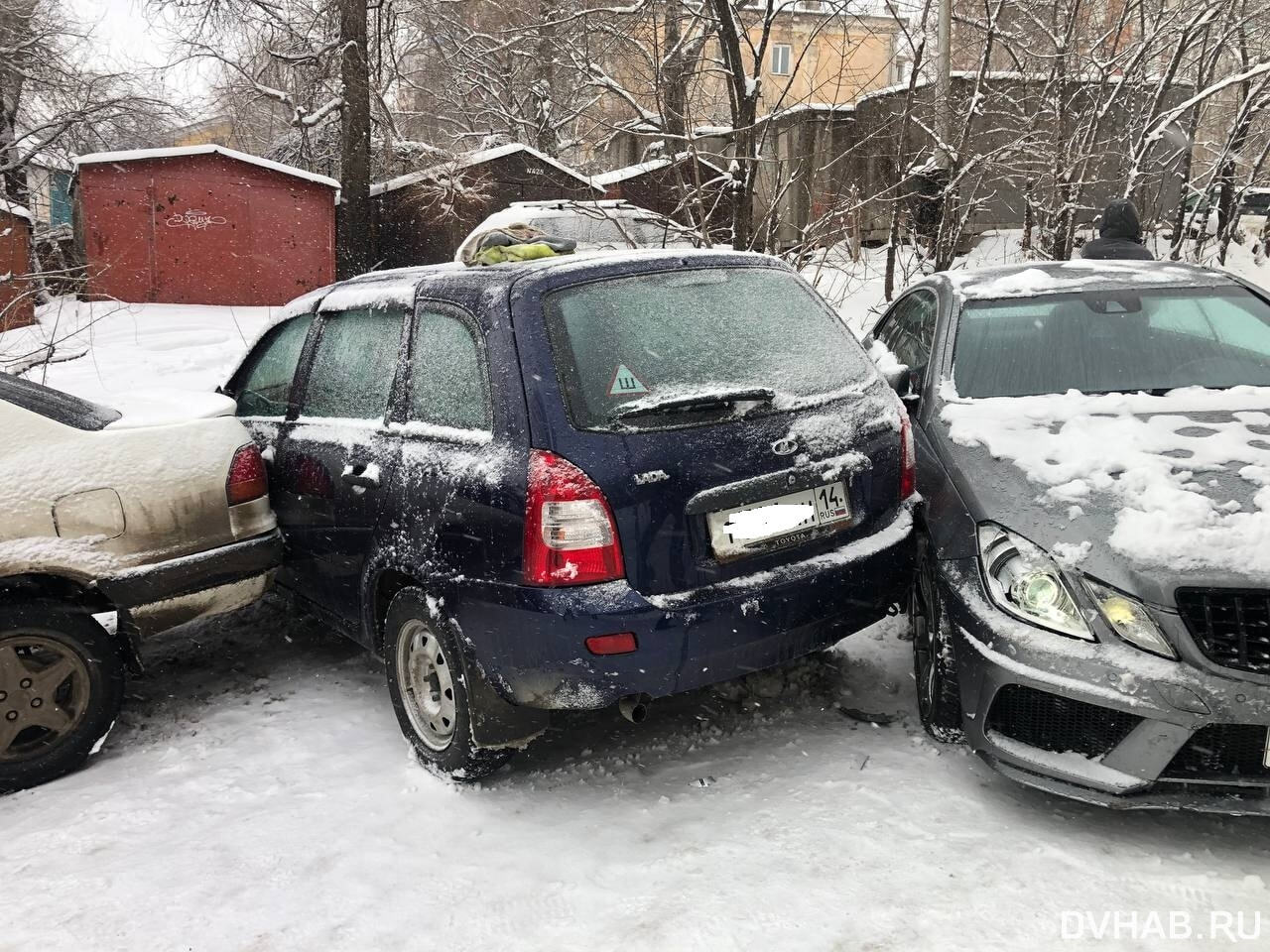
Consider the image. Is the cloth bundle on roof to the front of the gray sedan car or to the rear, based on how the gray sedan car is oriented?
to the rear

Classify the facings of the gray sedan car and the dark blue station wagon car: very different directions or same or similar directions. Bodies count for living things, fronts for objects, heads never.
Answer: very different directions

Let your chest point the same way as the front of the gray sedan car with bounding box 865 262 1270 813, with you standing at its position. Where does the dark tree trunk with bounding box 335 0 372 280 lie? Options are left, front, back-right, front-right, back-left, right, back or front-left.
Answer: back

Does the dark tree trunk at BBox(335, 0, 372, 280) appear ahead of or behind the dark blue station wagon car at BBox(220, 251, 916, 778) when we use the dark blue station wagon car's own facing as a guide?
ahead

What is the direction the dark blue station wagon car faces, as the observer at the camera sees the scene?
facing away from the viewer and to the left of the viewer

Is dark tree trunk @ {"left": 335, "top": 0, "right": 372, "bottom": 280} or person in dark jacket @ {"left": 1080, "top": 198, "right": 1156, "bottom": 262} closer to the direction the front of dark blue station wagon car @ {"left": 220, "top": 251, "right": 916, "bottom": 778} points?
the dark tree trunk

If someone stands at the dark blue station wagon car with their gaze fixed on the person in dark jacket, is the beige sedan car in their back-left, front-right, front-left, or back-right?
back-left

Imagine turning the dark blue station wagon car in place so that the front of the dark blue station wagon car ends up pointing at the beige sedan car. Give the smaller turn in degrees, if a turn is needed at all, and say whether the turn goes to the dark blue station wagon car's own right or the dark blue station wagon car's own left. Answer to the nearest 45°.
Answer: approximately 45° to the dark blue station wagon car's own left
